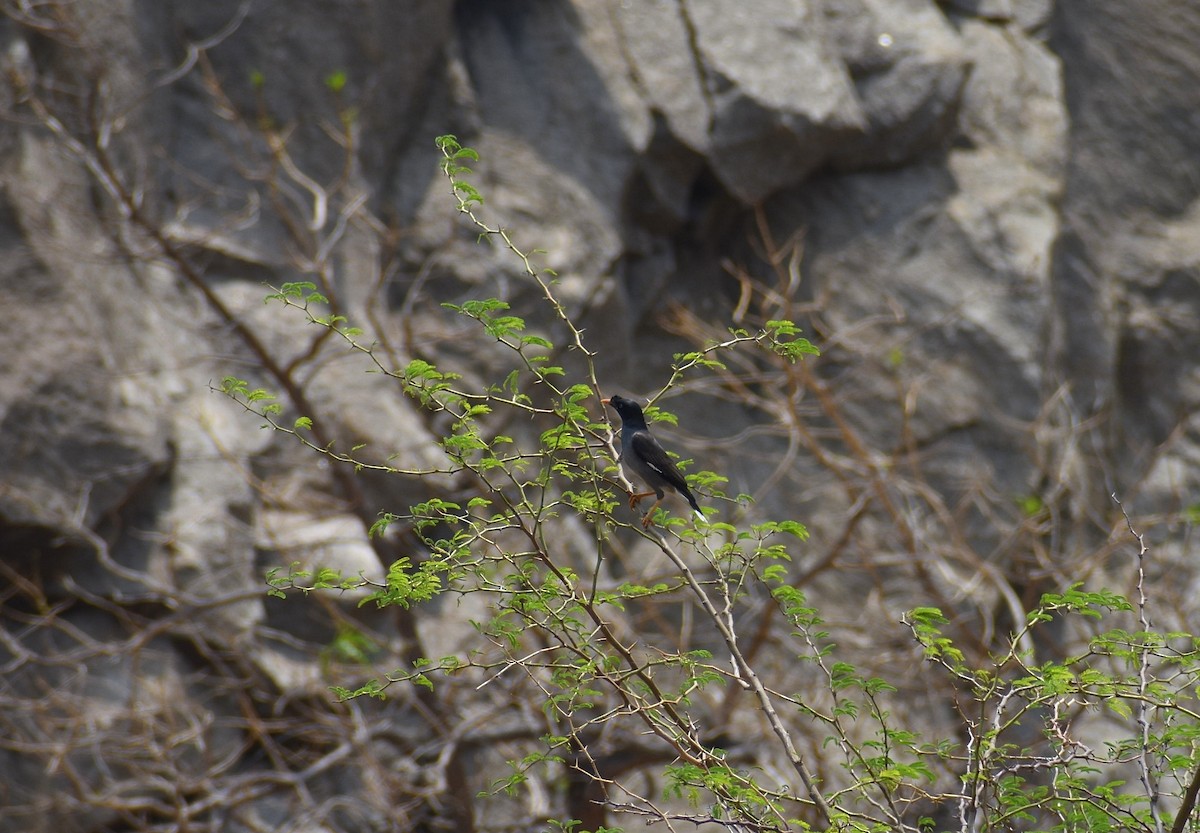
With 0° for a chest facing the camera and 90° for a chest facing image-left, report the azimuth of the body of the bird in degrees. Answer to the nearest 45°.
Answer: approximately 90°
